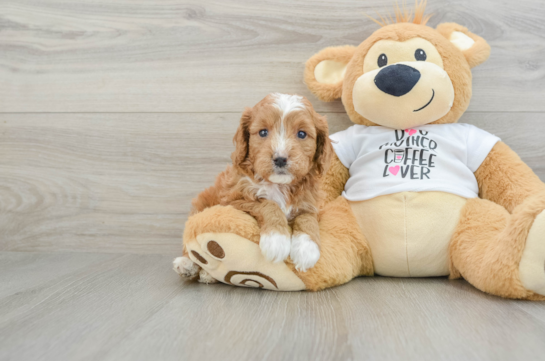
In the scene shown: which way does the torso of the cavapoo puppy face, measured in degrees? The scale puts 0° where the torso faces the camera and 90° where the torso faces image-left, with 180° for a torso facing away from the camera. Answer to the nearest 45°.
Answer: approximately 315°

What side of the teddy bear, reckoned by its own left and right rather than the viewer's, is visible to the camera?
front
